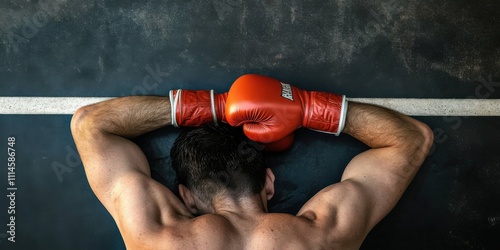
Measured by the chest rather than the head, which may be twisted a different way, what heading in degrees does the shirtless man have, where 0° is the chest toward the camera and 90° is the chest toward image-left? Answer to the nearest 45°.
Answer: approximately 180°

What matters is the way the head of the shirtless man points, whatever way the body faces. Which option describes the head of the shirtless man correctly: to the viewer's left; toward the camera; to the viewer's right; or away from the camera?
away from the camera
